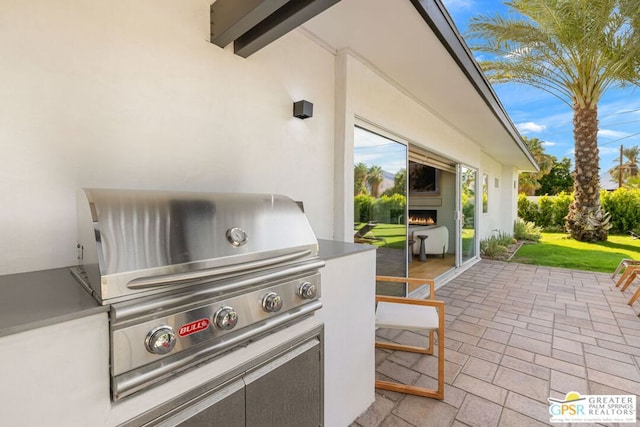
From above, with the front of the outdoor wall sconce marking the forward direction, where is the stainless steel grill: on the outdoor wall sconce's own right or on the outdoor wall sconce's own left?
on the outdoor wall sconce's own right

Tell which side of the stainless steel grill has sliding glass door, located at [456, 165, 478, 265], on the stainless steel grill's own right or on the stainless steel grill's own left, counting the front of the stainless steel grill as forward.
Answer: on the stainless steel grill's own left

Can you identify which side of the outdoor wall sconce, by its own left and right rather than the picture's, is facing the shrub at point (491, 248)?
left

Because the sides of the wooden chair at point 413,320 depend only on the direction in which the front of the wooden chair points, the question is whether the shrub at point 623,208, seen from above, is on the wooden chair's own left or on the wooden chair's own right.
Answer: on the wooden chair's own left

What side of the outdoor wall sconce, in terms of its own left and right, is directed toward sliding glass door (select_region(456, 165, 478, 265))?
left

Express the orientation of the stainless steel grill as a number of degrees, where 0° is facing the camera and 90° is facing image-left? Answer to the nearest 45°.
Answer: approximately 315°

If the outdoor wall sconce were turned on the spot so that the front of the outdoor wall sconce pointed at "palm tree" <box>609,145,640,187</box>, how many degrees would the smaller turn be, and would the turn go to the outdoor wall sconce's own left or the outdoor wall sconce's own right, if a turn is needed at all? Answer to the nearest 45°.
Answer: approximately 90° to the outdoor wall sconce's own left

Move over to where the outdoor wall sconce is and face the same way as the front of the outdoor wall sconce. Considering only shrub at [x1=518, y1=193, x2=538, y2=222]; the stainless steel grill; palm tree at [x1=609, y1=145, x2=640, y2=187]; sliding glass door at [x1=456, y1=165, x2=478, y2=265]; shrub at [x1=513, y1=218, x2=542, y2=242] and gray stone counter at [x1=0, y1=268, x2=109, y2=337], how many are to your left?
4

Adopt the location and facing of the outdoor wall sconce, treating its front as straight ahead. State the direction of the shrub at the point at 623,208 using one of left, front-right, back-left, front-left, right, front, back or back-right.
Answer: left

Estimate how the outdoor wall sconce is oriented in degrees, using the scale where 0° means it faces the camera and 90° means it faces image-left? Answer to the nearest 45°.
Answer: approximately 315°
